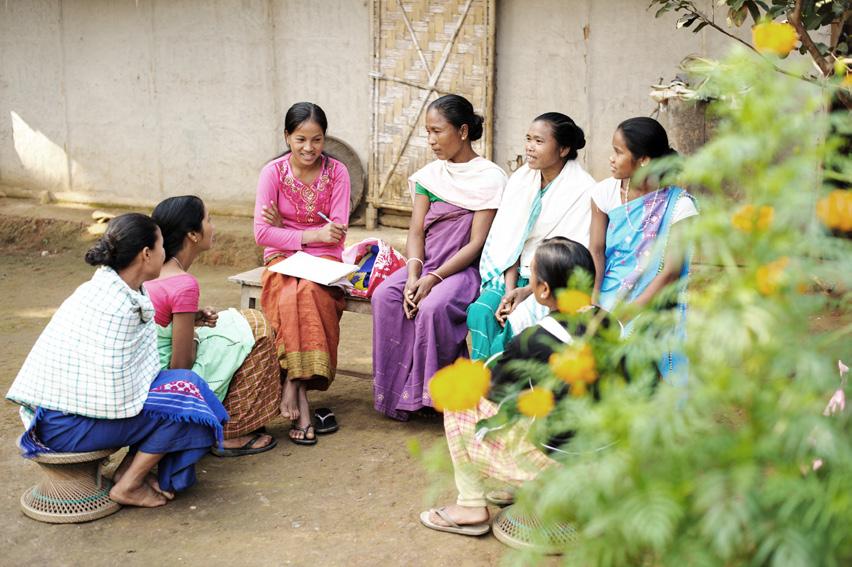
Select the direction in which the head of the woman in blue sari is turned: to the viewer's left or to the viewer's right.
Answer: to the viewer's left

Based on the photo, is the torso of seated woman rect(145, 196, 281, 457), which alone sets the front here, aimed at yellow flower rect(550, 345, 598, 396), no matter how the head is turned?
no

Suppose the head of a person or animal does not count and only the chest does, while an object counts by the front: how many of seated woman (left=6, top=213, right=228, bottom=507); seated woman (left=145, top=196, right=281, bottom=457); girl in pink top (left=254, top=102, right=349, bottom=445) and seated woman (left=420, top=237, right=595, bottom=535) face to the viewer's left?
1

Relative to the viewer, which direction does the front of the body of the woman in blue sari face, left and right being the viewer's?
facing the viewer and to the left of the viewer

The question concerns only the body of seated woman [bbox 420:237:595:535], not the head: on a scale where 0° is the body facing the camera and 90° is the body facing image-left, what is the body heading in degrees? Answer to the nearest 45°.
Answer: approximately 90°

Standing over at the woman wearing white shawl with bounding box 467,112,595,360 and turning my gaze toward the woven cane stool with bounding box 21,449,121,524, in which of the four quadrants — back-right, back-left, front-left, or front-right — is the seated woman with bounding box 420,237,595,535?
front-left

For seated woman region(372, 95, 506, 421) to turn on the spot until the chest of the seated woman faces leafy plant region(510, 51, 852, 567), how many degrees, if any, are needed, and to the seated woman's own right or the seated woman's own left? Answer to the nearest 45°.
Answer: approximately 45° to the seated woman's own left

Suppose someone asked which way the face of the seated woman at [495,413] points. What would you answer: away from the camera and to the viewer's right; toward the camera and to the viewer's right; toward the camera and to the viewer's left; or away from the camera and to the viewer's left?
away from the camera and to the viewer's left

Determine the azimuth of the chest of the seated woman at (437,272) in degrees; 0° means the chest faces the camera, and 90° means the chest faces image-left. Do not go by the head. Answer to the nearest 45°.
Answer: approximately 45°

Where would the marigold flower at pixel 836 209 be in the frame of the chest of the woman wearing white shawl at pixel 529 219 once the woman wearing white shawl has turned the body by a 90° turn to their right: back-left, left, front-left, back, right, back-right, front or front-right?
back-left

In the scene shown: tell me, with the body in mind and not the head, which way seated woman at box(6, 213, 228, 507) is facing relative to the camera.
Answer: to the viewer's right

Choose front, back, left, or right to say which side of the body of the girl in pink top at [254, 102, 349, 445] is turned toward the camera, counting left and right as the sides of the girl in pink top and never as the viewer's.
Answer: front

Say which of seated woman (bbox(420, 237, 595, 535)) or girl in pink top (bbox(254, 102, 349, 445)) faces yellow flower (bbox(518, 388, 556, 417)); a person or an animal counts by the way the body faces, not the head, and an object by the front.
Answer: the girl in pink top

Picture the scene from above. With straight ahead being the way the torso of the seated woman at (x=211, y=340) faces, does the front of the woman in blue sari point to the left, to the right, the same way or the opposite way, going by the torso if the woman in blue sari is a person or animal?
the opposite way

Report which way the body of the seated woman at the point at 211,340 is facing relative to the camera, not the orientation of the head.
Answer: to the viewer's right

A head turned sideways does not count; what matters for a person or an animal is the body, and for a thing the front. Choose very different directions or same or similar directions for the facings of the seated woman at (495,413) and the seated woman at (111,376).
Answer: very different directions
